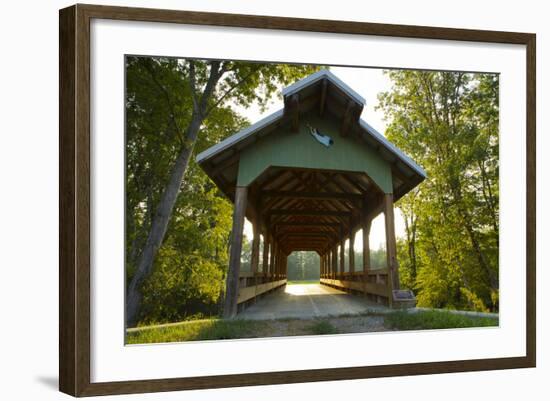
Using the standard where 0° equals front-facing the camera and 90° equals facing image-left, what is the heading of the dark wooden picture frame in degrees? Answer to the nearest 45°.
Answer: approximately 315°
